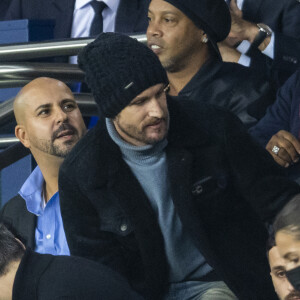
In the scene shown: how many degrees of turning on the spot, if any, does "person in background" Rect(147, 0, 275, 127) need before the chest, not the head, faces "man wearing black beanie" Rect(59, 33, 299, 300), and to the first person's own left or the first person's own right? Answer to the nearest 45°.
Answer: approximately 45° to the first person's own left

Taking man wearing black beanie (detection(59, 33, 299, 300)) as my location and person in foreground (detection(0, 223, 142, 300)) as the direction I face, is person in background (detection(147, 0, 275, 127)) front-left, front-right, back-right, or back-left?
back-right

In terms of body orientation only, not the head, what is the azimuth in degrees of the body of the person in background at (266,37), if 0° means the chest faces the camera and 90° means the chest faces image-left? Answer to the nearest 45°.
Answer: approximately 45°

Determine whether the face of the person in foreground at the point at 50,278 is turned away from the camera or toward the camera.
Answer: away from the camera

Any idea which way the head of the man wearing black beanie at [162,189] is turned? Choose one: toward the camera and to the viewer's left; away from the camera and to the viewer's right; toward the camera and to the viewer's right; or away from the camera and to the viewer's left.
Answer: toward the camera and to the viewer's right

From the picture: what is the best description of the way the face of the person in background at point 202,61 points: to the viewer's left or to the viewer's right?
to the viewer's left

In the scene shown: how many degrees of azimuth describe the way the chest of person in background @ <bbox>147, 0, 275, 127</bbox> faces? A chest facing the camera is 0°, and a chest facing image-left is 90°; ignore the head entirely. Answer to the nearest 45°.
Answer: approximately 45°

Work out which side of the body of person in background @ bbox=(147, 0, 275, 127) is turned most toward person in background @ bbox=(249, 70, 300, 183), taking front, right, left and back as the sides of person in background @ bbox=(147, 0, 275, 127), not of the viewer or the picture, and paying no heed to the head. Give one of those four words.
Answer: left
